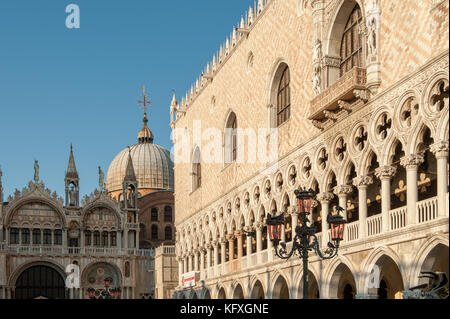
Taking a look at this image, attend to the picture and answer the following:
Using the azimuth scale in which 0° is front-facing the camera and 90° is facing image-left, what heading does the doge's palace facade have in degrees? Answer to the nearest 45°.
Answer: approximately 45°

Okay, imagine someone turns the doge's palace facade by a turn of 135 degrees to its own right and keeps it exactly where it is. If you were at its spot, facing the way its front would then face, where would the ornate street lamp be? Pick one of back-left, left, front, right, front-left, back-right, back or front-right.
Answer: back

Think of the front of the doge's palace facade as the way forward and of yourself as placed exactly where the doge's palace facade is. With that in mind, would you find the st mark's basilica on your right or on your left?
on your right
